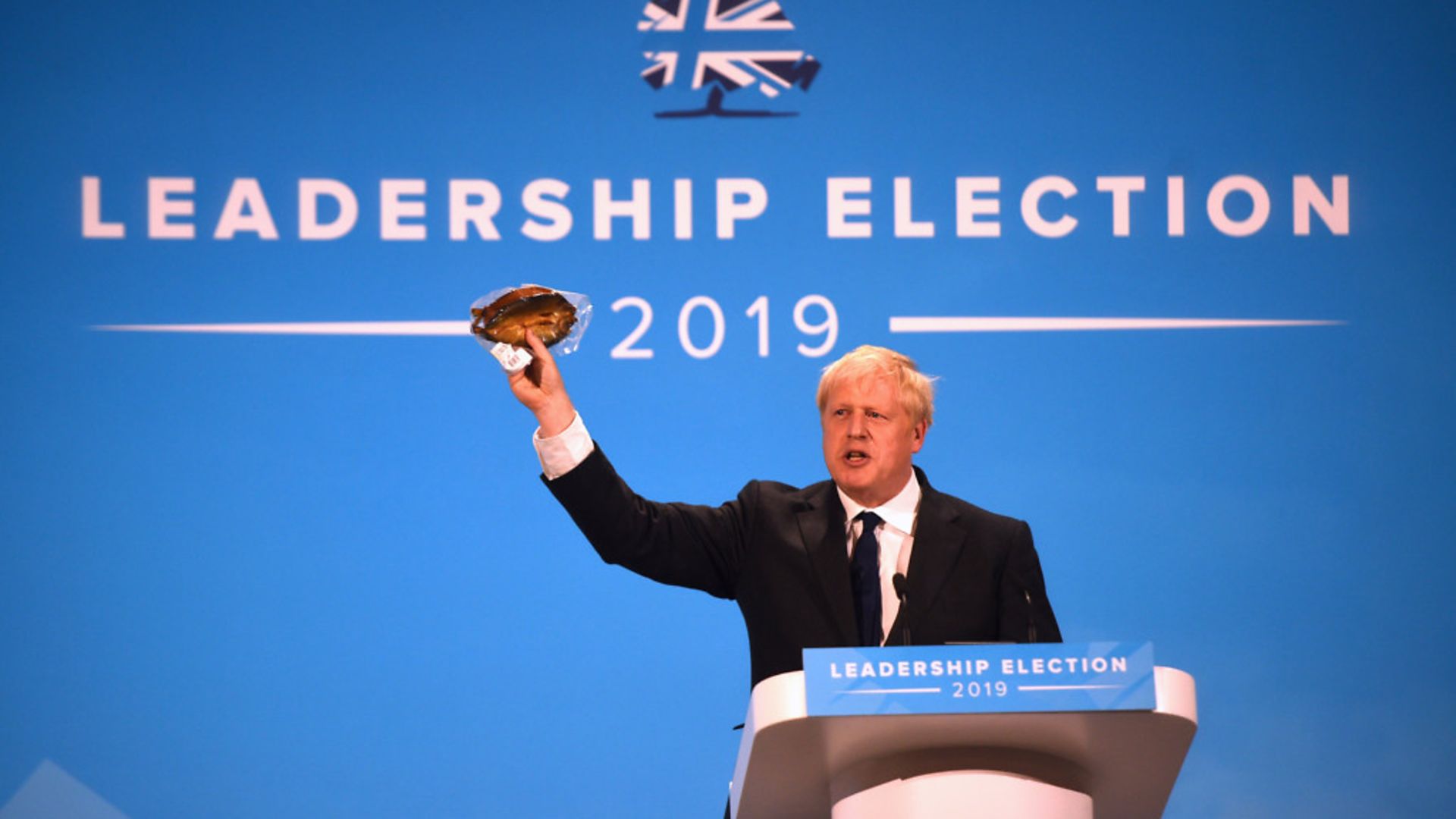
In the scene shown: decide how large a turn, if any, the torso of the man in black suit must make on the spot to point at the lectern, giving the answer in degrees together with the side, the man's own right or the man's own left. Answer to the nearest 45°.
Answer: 0° — they already face it

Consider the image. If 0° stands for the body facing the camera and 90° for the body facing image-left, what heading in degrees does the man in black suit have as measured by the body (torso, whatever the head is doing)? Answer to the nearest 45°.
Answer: approximately 0°
